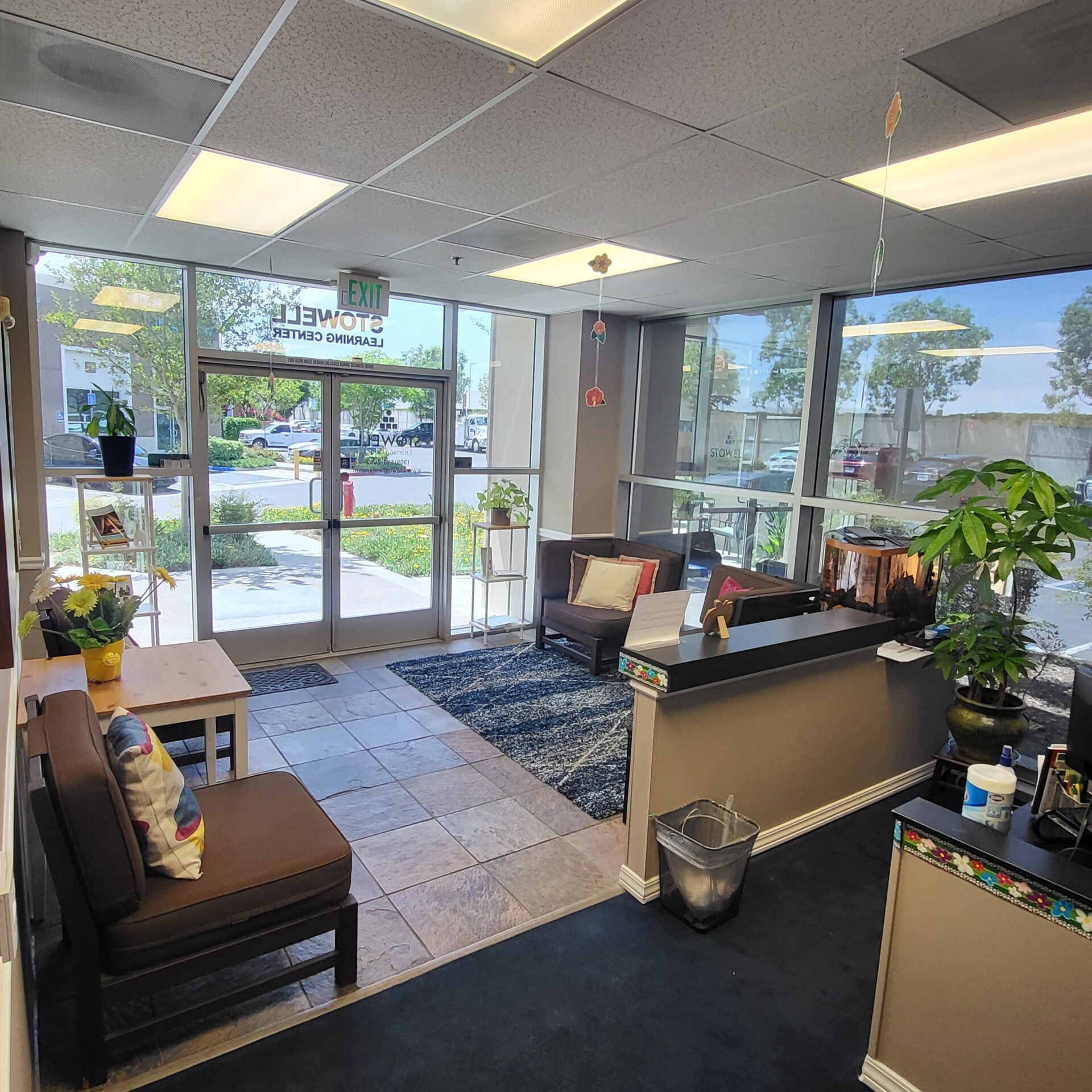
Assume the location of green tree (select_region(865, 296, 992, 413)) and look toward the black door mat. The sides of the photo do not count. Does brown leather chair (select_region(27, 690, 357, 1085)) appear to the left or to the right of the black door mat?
left

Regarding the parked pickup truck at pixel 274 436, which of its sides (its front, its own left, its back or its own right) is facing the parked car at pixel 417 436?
back

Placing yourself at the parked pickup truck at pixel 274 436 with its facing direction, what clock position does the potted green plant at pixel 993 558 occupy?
The potted green plant is roughly at 8 o'clock from the parked pickup truck.

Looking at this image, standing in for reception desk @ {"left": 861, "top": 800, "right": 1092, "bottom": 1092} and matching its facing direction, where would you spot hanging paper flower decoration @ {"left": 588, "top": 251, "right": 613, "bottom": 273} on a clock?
The hanging paper flower decoration is roughly at 3 o'clock from the reception desk.

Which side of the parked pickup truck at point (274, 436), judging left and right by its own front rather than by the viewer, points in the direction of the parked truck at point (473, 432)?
back

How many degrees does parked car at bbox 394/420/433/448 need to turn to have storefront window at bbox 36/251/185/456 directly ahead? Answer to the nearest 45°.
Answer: approximately 45° to its left

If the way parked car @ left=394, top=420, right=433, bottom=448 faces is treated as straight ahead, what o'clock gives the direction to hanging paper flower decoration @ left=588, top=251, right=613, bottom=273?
The hanging paper flower decoration is roughly at 8 o'clock from the parked car.

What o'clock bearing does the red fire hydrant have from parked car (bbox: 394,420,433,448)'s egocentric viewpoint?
The red fire hydrant is roughly at 9 o'clock from the parked car.

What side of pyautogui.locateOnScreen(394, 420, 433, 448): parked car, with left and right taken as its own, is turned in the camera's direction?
left

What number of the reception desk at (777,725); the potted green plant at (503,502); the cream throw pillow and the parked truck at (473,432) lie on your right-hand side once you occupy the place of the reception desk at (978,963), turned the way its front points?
4

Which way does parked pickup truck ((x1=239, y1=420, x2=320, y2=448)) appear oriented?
to the viewer's left

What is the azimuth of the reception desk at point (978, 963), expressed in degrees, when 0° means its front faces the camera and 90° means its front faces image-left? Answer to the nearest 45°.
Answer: approximately 45°

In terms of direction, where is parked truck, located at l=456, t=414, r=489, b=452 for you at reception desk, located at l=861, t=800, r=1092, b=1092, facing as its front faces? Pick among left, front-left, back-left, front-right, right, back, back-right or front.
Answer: right

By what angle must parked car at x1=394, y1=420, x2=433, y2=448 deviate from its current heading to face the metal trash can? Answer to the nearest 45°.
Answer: approximately 90° to its left

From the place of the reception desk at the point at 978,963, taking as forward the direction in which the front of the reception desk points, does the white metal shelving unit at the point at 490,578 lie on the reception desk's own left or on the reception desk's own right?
on the reception desk's own right
